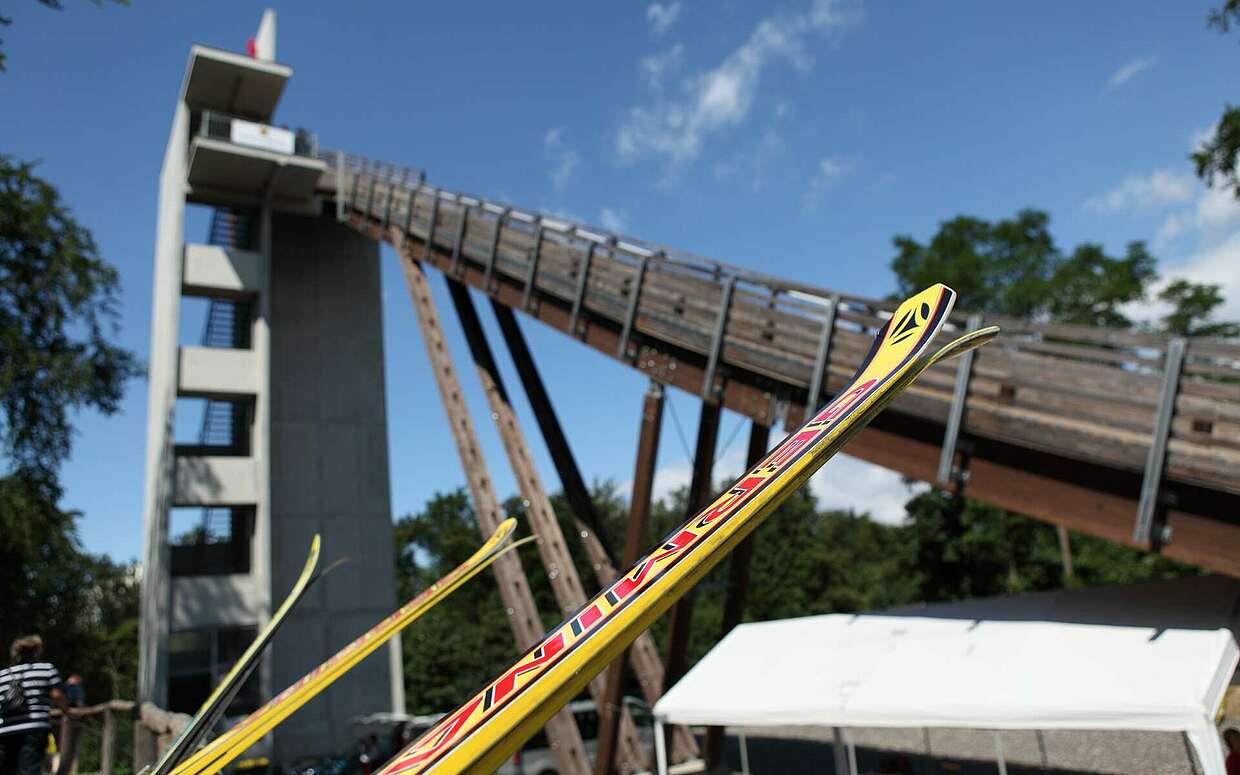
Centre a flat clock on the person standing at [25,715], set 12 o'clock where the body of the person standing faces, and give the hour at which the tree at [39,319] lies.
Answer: The tree is roughly at 12 o'clock from the person standing.

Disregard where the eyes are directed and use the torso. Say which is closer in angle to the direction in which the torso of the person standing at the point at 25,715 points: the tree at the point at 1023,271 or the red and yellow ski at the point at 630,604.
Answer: the tree

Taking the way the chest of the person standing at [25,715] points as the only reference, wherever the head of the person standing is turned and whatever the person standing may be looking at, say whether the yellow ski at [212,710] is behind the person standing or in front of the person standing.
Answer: behind

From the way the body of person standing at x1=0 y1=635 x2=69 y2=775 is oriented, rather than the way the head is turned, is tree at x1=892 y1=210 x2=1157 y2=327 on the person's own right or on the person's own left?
on the person's own right

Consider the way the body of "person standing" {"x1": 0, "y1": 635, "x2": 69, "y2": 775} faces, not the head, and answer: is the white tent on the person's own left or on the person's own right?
on the person's own right

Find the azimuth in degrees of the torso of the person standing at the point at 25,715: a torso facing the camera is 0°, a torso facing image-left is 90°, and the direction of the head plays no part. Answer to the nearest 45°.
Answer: approximately 180°
